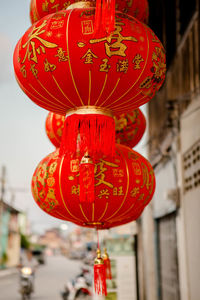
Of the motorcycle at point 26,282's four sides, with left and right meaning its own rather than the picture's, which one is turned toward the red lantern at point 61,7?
front

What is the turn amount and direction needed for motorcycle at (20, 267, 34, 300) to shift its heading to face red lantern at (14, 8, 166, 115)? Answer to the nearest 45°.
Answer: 0° — it already faces it

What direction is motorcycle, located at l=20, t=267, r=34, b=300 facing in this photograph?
toward the camera

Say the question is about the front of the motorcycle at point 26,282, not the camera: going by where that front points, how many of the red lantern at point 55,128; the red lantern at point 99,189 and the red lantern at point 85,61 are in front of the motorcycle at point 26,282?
3

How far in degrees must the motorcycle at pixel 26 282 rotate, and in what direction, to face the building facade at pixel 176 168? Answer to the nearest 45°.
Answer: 0° — it already faces it

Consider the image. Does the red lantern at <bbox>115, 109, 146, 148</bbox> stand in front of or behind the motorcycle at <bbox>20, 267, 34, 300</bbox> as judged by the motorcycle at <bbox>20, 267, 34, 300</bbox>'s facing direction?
in front

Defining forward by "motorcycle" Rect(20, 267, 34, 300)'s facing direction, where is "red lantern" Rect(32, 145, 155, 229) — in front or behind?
in front

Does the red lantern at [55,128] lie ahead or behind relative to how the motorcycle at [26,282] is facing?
ahead
